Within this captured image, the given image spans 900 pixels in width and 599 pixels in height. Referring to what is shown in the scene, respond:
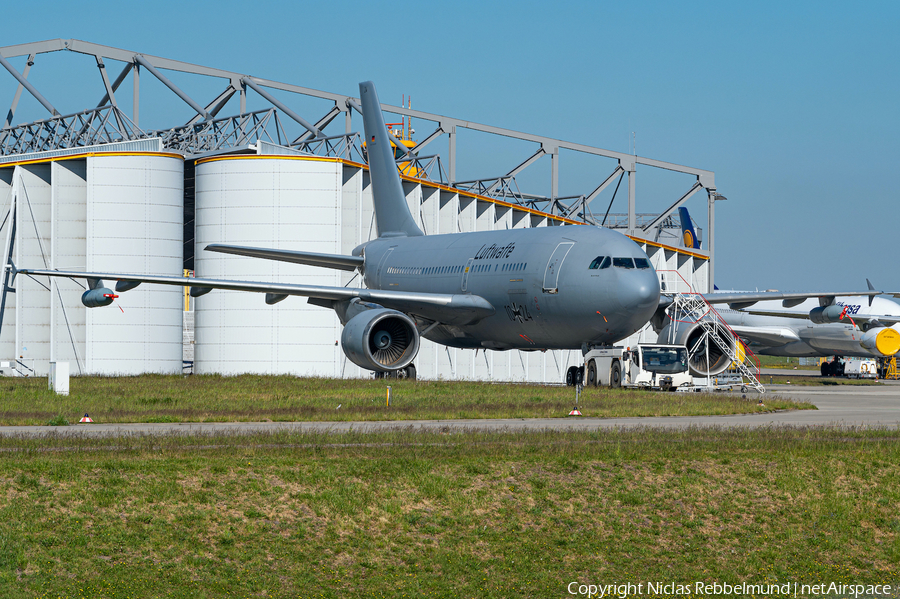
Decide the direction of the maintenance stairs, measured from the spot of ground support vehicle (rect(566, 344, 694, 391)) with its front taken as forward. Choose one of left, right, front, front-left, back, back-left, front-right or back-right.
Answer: left

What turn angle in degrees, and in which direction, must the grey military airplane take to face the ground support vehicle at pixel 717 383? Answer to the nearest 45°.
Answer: approximately 45° to its left

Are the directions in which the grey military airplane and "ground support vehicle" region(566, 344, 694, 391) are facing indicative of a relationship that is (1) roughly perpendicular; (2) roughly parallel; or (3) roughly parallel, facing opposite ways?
roughly parallel

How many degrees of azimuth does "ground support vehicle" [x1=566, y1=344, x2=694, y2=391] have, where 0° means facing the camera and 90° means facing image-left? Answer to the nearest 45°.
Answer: approximately 315°

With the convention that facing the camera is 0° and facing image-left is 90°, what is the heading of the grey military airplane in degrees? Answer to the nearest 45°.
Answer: approximately 315°

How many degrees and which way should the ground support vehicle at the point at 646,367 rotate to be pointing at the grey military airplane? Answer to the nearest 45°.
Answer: approximately 135° to its right

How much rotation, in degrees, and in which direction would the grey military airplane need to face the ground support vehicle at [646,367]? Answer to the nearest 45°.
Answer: approximately 45° to its left
